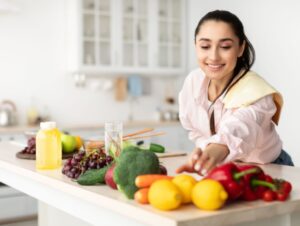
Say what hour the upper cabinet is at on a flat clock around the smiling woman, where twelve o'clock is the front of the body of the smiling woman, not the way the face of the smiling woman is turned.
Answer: The upper cabinet is roughly at 4 o'clock from the smiling woman.

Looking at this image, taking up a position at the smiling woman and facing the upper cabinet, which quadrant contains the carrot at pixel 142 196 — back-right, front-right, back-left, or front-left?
back-left

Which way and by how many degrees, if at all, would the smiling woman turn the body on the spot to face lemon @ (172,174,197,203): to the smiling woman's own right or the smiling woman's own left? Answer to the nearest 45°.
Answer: approximately 45° to the smiling woman's own left

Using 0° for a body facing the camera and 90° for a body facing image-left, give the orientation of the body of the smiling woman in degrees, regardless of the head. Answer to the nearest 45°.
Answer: approximately 45°

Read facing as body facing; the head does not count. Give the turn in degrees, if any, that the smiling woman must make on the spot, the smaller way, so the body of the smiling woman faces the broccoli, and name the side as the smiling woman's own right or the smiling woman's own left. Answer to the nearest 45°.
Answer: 0° — they already face it

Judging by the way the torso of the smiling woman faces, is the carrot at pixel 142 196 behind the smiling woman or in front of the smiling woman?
in front

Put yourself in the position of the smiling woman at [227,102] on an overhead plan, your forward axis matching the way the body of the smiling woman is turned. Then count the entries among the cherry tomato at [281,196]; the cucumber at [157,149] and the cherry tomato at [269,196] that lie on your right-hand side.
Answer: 1

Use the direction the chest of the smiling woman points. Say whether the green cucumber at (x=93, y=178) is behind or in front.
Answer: in front

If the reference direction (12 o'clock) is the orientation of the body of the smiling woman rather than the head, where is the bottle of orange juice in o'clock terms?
The bottle of orange juice is roughly at 1 o'clock from the smiling woman.

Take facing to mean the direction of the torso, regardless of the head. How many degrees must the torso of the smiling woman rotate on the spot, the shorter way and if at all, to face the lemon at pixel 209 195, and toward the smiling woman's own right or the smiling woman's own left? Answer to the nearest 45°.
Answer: approximately 45° to the smiling woman's own left

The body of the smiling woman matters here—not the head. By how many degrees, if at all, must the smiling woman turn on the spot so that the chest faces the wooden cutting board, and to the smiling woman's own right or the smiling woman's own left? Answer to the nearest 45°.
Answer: approximately 90° to the smiling woman's own right

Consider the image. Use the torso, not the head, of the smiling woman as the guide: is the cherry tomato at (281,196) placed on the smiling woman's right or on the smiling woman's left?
on the smiling woman's left

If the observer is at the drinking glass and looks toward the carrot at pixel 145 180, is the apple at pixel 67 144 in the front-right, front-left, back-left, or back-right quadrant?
back-right
